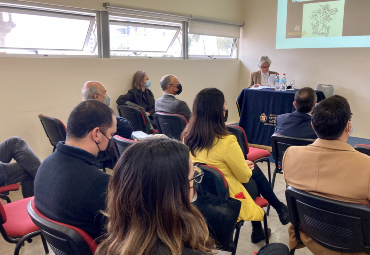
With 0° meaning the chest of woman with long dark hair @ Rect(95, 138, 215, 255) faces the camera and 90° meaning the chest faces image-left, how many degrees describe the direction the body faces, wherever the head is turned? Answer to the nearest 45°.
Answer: approximately 225°

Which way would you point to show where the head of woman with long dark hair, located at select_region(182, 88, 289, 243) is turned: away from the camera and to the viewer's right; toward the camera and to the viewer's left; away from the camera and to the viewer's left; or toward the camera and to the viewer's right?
away from the camera and to the viewer's right

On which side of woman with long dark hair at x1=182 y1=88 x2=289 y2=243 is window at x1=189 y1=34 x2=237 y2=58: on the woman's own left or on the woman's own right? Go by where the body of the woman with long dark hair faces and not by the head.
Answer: on the woman's own left

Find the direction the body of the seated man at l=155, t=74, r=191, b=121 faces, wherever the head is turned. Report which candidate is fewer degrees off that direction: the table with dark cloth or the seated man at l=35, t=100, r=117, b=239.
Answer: the table with dark cloth

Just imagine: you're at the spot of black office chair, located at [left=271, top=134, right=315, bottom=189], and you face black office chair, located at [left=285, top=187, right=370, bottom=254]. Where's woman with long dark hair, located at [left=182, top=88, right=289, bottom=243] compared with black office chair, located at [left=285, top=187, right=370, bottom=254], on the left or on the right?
right

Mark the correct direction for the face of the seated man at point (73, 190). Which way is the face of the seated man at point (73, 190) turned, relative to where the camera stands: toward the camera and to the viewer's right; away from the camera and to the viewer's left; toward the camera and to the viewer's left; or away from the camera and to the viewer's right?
away from the camera and to the viewer's right

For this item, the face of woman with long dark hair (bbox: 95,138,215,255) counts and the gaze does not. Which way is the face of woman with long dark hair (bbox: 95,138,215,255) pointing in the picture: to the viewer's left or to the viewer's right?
to the viewer's right
